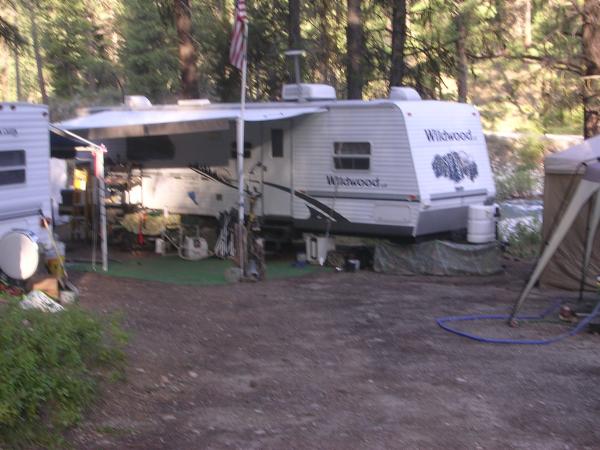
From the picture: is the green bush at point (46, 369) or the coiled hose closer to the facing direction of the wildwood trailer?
the coiled hose

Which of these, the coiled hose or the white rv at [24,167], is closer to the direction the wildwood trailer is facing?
the coiled hose

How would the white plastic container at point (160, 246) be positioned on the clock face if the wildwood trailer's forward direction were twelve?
The white plastic container is roughly at 5 o'clock from the wildwood trailer.

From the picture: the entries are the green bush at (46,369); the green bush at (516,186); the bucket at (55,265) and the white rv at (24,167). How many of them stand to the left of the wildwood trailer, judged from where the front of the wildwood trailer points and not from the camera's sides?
1

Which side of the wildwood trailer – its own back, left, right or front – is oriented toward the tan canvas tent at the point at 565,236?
front

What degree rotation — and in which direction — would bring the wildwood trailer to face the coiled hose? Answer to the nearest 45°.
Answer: approximately 45° to its right

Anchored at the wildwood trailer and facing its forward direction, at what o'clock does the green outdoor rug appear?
The green outdoor rug is roughly at 4 o'clock from the wildwood trailer.

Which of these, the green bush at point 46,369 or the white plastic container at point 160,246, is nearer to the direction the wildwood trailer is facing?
the green bush

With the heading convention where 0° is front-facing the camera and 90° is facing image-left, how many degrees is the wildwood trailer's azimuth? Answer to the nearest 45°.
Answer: approximately 315°

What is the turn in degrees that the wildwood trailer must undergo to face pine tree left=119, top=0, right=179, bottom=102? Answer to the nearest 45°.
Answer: approximately 135° to its left
